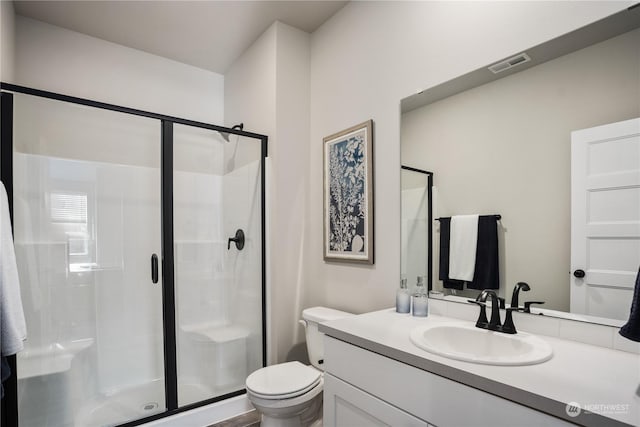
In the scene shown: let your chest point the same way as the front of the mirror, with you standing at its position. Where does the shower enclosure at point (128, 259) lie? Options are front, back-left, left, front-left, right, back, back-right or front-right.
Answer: front-right

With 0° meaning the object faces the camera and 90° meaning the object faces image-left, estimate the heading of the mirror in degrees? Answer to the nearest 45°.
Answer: approximately 45°

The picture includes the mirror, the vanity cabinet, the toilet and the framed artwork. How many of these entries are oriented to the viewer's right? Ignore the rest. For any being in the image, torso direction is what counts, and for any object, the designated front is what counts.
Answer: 0

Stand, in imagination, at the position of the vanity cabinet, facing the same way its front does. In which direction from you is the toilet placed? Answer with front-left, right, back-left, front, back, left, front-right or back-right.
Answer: right

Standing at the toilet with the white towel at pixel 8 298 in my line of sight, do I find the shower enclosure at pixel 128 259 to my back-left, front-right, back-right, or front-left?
front-right

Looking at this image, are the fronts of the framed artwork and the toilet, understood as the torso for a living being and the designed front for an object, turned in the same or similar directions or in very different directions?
same or similar directions

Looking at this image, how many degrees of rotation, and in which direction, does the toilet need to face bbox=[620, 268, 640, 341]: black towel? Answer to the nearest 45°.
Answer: approximately 90° to its left

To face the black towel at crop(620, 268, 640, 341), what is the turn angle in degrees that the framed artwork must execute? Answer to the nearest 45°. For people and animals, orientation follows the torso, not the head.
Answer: approximately 90° to its left

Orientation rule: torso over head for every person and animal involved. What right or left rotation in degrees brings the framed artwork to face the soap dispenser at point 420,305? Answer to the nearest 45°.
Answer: approximately 90° to its left

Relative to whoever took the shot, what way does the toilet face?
facing the viewer and to the left of the viewer

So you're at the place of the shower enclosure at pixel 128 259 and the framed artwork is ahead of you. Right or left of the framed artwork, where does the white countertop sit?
right

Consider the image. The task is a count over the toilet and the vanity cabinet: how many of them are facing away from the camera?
0
